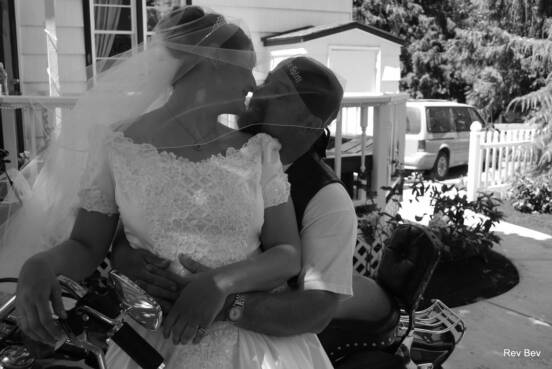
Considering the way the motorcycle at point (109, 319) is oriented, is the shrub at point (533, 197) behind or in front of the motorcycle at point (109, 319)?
behind

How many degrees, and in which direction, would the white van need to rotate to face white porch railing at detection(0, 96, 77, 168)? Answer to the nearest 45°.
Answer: approximately 135° to its right

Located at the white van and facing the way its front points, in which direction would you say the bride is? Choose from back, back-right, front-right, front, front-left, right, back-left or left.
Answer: back-right

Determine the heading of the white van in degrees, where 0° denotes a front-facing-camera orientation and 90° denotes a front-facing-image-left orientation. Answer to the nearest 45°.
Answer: approximately 225°
